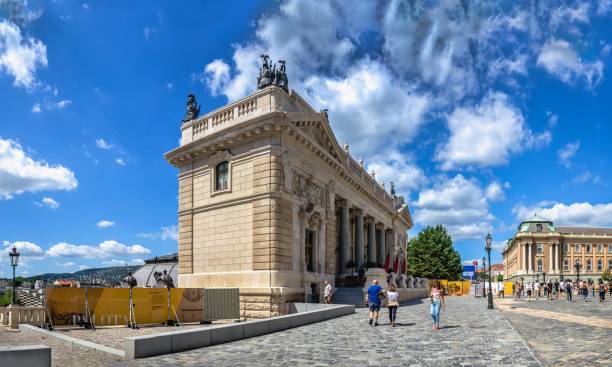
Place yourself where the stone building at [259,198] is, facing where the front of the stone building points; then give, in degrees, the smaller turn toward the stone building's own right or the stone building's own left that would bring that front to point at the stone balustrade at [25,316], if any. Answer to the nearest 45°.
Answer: approximately 90° to the stone building's own right

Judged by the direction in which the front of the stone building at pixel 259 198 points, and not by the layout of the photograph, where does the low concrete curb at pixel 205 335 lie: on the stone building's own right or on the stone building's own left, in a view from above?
on the stone building's own right

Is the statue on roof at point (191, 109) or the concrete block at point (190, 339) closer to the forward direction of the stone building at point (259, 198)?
the concrete block

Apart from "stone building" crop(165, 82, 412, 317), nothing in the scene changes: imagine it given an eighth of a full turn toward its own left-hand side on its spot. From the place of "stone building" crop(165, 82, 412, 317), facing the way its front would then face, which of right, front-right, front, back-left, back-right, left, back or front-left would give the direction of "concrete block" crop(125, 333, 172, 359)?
right

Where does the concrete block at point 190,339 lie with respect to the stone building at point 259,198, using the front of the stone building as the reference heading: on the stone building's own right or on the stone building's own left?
on the stone building's own right

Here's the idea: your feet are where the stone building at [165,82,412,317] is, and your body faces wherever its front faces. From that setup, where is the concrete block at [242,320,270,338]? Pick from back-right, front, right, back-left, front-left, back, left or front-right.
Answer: front-right
